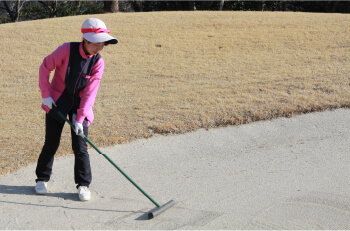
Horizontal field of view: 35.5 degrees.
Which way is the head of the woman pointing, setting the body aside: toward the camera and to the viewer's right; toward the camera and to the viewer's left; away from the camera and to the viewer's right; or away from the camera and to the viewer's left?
toward the camera and to the viewer's right

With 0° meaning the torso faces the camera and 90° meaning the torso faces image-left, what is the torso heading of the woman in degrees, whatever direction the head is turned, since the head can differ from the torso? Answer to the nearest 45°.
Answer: approximately 315°
